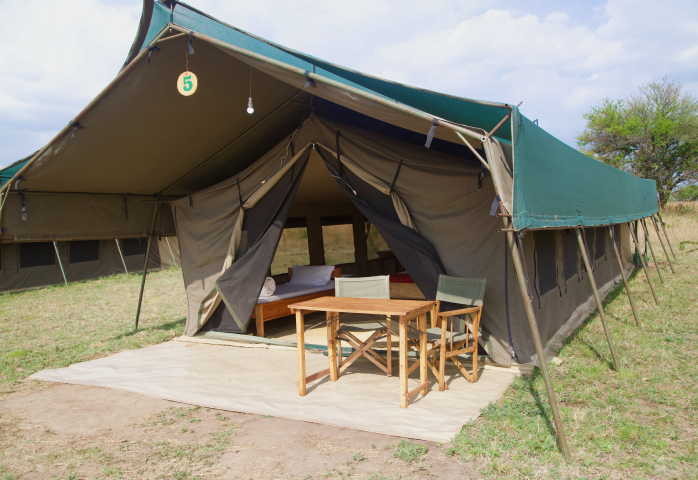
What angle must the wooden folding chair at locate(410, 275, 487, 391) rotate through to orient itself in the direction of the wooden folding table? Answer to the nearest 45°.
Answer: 0° — it already faces it

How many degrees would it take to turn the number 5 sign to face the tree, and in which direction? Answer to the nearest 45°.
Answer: approximately 135° to its left

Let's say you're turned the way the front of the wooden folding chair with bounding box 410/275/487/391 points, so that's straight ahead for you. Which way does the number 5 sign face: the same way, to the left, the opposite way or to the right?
to the left

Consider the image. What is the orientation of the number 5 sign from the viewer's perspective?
toward the camera

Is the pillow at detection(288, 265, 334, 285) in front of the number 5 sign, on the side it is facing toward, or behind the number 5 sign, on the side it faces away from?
behind

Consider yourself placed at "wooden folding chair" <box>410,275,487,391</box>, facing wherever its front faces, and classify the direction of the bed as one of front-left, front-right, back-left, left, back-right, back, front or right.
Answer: right

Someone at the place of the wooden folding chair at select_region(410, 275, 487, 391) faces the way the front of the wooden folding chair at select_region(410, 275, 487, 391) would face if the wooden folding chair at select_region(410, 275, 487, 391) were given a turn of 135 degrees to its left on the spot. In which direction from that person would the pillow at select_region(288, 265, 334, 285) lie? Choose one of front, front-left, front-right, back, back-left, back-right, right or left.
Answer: back-left

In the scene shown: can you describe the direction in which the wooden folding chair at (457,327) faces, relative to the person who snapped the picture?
facing the viewer and to the left of the viewer
